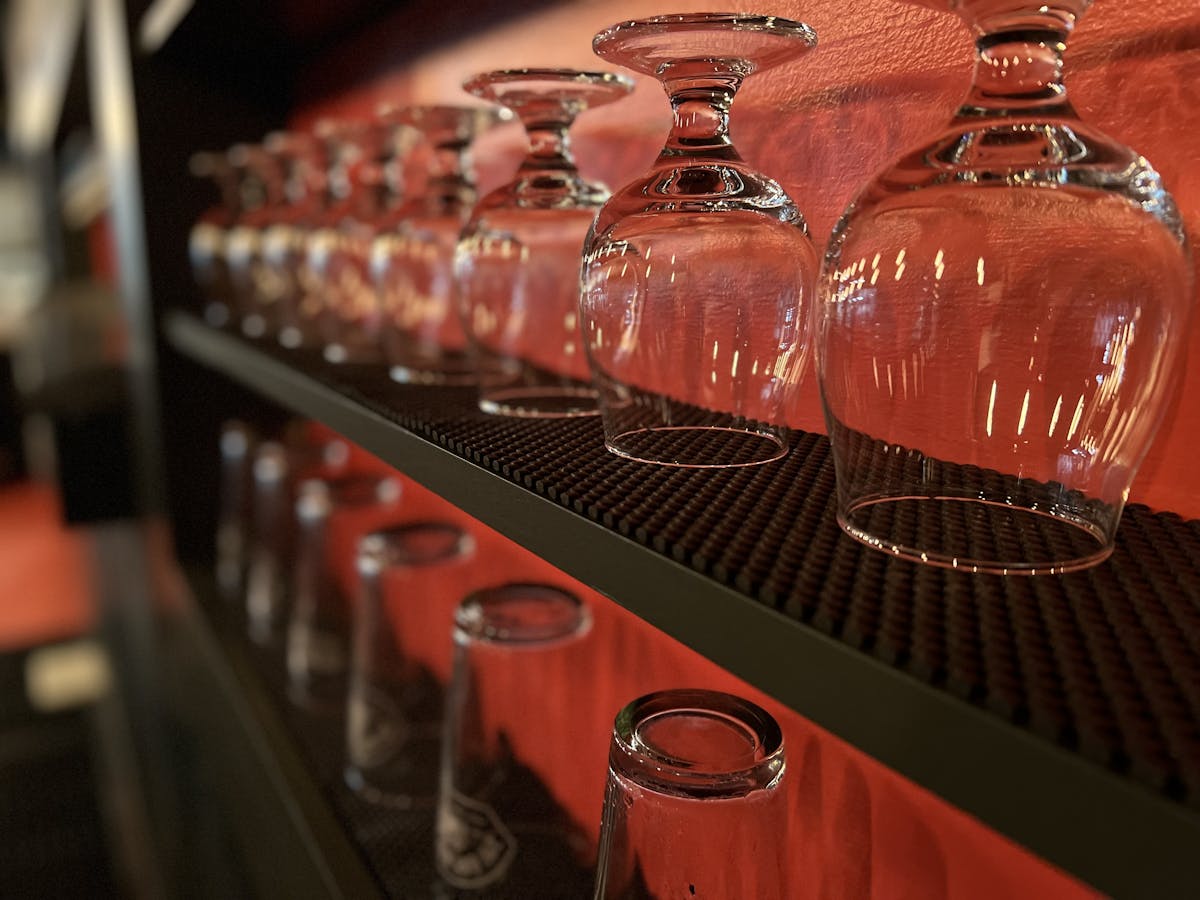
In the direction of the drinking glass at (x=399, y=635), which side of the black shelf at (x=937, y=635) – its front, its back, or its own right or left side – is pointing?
right

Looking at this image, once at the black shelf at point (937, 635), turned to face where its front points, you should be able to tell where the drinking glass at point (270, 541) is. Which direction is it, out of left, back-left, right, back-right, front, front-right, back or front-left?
right

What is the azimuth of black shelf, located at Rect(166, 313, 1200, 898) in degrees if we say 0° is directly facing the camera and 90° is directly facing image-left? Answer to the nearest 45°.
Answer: approximately 45°
